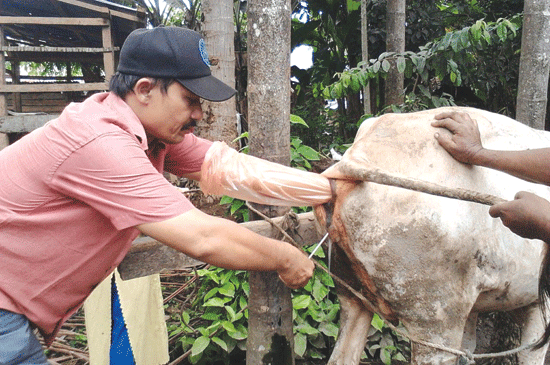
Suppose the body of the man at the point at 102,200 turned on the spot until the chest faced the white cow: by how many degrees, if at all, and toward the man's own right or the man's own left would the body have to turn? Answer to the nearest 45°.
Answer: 0° — they already face it

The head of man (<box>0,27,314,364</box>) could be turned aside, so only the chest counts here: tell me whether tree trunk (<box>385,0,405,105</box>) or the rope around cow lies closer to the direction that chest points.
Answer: the rope around cow

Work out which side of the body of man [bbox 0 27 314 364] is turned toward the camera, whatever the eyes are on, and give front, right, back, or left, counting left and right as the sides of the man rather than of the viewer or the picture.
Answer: right

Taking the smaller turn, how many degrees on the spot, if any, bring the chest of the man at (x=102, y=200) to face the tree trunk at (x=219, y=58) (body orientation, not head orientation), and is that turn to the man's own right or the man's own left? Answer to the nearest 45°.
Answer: approximately 90° to the man's own left

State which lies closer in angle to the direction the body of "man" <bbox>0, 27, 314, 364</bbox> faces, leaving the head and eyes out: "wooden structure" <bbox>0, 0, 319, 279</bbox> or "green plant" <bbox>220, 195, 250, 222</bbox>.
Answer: the green plant

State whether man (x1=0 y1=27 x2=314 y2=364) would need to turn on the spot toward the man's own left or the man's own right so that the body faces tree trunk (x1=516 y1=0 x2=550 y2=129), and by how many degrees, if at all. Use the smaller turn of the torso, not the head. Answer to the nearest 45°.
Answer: approximately 45° to the man's own left

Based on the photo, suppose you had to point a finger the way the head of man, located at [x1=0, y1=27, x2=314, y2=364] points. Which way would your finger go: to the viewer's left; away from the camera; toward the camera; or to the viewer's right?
to the viewer's right

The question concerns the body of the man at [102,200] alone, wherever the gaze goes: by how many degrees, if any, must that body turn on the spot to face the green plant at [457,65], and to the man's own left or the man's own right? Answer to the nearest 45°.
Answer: approximately 45° to the man's own left

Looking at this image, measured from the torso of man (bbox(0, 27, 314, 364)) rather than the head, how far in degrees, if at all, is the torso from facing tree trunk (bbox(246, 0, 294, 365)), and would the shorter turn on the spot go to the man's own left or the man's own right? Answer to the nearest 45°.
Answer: approximately 45° to the man's own left

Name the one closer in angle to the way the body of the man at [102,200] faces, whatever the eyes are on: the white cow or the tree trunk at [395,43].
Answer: the white cow

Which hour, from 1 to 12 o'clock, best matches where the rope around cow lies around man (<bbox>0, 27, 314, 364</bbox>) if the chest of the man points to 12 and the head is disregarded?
The rope around cow is roughly at 12 o'clock from the man.
